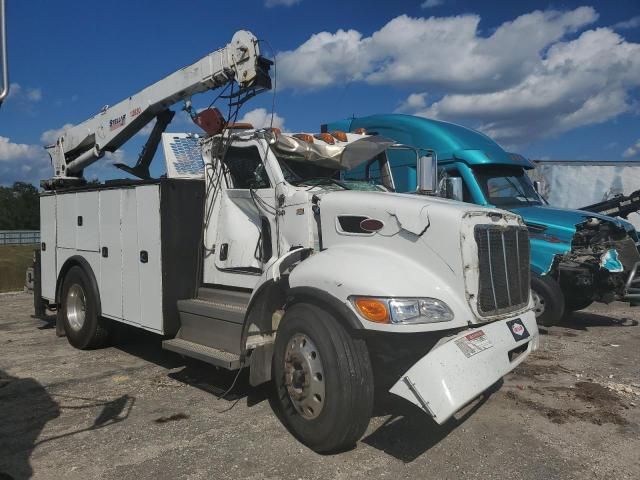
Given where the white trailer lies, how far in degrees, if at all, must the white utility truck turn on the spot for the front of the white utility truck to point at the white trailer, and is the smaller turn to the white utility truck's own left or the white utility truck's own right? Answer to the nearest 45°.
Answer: approximately 90° to the white utility truck's own left

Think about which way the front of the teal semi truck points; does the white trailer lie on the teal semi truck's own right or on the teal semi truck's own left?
on the teal semi truck's own left

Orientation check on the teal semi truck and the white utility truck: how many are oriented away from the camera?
0

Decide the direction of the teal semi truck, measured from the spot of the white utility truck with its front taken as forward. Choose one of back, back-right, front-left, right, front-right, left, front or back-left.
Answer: left

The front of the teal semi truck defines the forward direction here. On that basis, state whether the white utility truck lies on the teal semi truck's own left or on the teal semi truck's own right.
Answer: on the teal semi truck's own right

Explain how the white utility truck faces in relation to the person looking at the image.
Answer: facing the viewer and to the right of the viewer
